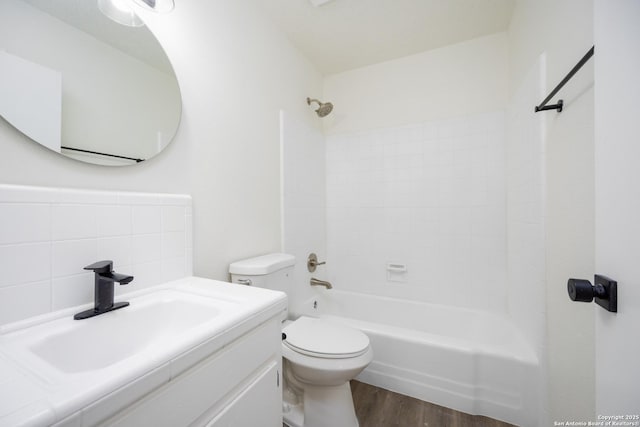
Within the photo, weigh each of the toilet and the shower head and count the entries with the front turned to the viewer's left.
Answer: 0

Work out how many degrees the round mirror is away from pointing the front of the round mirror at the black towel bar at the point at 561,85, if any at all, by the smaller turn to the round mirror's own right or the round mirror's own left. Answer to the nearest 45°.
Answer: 0° — it already faces it

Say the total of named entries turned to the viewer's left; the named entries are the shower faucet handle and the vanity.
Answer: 0

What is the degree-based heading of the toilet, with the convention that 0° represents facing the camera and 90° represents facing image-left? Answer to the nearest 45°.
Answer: approximately 315°

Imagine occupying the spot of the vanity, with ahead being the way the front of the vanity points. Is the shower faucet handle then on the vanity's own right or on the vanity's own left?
on the vanity's own left

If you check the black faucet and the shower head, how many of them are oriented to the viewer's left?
0

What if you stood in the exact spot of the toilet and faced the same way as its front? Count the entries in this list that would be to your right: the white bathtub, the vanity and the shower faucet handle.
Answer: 1

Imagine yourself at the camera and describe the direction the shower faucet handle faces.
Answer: facing the viewer and to the right of the viewer

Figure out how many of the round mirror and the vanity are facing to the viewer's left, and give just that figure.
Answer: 0
